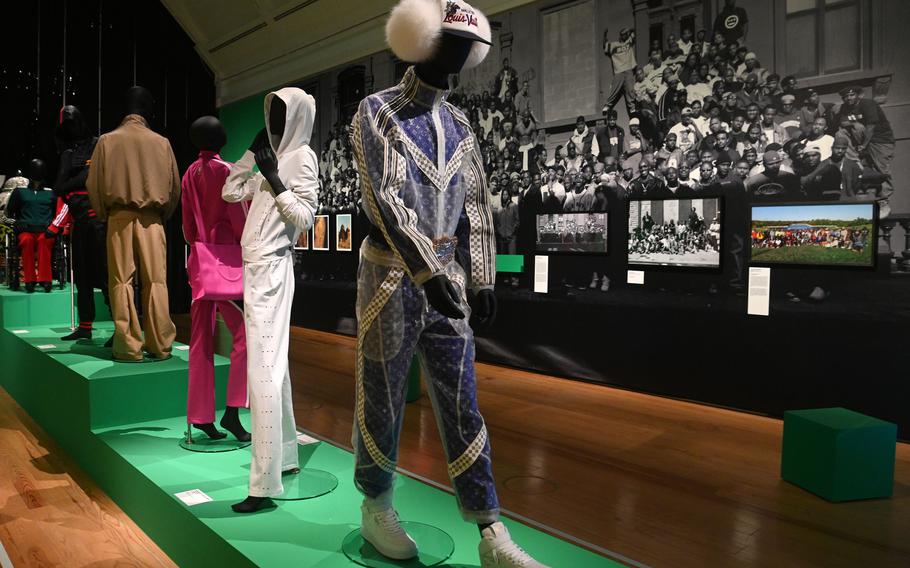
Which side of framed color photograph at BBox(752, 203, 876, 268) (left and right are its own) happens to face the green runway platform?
front

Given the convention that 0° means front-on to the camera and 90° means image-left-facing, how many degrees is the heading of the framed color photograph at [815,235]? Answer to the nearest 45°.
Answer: approximately 45°

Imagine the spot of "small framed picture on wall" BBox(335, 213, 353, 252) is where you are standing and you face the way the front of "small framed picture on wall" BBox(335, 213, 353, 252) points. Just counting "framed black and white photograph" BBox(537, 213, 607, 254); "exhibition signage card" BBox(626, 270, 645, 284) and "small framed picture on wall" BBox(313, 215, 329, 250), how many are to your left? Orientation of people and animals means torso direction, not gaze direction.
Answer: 2

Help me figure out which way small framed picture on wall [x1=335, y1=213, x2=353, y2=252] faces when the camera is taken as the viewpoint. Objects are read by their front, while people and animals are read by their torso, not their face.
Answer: facing the viewer and to the left of the viewer

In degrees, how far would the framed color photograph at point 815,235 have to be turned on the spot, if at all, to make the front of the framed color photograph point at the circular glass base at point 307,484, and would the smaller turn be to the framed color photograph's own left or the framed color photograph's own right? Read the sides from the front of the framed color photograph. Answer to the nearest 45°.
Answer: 0° — it already faces it

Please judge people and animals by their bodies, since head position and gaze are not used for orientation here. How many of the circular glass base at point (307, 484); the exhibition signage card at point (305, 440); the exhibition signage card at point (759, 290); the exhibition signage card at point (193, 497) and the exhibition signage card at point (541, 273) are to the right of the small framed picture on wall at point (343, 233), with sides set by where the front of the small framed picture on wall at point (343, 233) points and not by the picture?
0

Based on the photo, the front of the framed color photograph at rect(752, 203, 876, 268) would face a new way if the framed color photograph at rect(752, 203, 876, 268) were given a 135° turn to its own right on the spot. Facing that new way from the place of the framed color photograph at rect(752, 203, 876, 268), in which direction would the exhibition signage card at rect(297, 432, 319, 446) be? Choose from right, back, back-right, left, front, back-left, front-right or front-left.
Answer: back-left

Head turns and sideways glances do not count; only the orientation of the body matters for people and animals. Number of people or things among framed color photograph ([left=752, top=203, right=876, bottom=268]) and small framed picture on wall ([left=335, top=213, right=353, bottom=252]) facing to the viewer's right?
0

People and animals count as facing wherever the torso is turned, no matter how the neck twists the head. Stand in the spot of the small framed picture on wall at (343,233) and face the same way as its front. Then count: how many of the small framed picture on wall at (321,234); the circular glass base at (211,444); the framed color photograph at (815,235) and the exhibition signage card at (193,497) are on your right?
1

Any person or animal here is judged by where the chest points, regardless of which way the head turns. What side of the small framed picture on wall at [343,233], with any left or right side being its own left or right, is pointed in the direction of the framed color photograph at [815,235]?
left

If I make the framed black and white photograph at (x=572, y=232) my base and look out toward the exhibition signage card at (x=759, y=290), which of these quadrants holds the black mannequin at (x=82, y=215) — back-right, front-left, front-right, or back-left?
back-right

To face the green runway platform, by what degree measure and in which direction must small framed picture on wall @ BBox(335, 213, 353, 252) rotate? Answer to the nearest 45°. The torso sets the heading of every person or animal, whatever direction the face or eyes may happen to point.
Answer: approximately 45° to its left

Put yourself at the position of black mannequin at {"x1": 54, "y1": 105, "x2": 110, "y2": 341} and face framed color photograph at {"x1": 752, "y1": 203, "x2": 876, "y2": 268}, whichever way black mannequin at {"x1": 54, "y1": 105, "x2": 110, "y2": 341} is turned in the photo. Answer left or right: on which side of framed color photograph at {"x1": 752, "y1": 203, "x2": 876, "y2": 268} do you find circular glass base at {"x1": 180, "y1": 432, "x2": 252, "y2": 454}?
right

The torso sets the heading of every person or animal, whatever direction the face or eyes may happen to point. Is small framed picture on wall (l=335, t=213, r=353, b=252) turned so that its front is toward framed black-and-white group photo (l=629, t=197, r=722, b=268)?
no

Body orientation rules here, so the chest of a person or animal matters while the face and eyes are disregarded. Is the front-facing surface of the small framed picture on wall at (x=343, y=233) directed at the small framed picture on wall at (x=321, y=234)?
no

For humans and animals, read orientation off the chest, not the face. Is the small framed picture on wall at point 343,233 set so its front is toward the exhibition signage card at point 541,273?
no

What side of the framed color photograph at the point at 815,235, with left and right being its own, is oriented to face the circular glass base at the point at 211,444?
front
